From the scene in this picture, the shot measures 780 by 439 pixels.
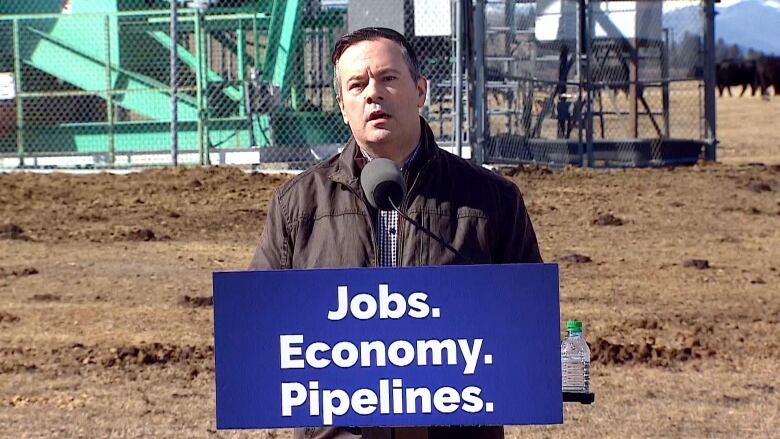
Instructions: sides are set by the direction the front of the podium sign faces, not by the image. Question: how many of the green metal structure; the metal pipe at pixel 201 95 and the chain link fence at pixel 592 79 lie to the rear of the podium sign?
3

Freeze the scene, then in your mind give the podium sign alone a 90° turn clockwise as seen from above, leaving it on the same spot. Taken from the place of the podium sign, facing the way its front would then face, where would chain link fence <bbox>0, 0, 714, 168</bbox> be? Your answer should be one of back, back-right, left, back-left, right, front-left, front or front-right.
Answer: right

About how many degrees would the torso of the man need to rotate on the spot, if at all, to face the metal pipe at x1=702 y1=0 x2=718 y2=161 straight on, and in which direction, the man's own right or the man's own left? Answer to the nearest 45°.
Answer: approximately 180°

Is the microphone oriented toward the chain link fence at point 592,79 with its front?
yes

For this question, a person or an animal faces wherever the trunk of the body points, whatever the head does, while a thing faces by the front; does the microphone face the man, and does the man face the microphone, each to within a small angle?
yes

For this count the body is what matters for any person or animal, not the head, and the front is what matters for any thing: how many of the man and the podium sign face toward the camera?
2

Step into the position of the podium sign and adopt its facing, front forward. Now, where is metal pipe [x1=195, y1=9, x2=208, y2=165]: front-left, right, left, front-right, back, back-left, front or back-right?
back

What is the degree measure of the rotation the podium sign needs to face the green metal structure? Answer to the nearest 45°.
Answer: approximately 180°

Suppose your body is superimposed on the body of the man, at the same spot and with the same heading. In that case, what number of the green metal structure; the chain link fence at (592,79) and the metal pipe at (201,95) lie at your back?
3

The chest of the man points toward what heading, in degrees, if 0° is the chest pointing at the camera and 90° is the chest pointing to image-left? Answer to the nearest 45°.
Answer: approximately 0°

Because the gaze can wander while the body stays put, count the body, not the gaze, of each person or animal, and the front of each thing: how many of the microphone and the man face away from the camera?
1

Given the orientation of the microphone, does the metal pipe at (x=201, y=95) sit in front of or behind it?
in front

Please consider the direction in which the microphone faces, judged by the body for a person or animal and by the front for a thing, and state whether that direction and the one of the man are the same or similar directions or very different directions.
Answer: very different directions

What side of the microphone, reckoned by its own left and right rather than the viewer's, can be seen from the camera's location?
back
